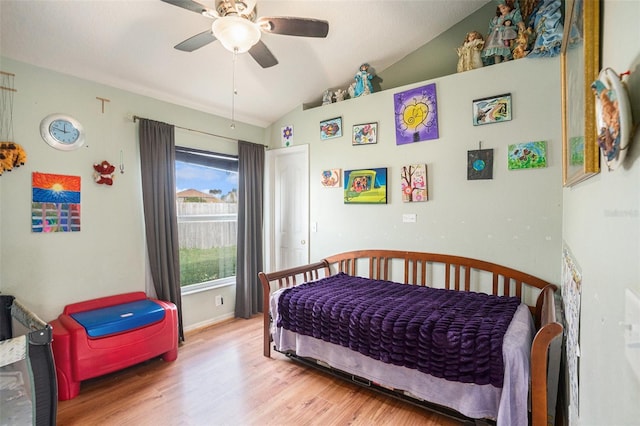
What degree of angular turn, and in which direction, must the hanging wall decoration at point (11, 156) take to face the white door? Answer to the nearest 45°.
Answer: approximately 90° to its left

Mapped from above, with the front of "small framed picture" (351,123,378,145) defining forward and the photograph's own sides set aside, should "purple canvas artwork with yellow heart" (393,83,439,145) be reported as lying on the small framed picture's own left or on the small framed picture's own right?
on the small framed picture's own left

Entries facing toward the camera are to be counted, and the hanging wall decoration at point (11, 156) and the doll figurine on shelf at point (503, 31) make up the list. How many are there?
2

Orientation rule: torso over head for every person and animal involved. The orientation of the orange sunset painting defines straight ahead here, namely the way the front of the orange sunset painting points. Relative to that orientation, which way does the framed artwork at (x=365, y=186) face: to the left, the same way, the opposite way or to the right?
to the right

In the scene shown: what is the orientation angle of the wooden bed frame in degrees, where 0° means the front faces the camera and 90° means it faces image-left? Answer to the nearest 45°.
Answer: approximately 45°

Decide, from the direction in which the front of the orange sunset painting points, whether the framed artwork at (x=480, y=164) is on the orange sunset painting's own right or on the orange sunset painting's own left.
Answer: on the orange sunset painting's own left

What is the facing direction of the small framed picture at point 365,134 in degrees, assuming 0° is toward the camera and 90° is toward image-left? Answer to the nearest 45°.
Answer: approximately 45°

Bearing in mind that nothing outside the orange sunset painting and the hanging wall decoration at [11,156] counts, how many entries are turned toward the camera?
2

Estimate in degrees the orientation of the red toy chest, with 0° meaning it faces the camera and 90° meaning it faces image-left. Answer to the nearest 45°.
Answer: approximately 315°
